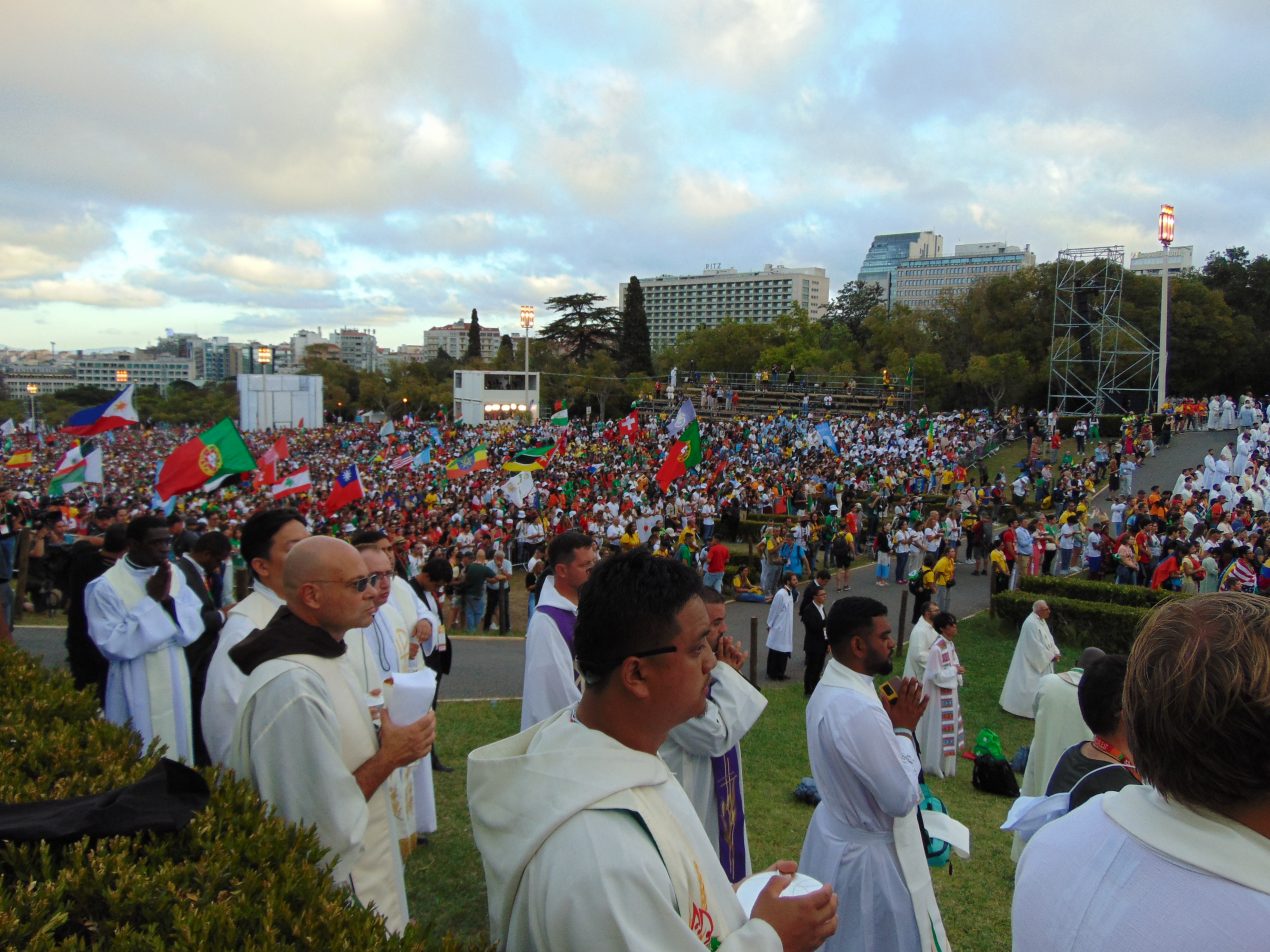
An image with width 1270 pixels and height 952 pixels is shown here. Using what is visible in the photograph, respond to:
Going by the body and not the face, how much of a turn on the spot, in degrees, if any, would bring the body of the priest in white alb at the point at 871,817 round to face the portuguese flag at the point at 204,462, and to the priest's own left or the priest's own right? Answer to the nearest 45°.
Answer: approximately 135° to the priest's own left

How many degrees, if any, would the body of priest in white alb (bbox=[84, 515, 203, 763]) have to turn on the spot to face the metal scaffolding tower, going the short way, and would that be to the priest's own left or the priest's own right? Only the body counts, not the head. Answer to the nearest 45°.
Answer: approximately 90° to the priest's own left

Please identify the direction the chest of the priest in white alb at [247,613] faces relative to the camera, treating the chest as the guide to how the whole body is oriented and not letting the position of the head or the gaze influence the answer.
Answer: to the viewer's right

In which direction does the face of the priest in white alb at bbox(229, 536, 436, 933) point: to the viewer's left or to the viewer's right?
to the viewer's right

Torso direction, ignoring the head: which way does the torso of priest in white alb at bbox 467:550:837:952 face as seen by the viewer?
to the viewer's right

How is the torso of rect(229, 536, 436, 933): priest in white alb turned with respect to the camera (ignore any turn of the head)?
to the viewer's right

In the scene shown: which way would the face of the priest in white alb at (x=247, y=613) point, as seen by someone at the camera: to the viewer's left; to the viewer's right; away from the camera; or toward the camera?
to the viewer's right
